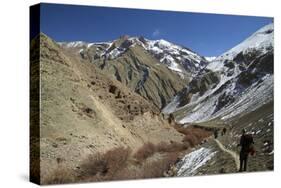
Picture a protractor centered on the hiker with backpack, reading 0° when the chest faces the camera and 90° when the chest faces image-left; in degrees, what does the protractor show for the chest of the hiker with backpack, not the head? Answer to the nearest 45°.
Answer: approximately 135°

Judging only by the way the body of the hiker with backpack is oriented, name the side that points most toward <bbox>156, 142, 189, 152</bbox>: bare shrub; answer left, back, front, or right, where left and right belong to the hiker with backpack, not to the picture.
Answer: front

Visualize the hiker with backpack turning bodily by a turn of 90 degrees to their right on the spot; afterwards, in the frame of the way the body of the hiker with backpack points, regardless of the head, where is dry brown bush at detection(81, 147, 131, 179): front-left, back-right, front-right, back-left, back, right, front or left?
back

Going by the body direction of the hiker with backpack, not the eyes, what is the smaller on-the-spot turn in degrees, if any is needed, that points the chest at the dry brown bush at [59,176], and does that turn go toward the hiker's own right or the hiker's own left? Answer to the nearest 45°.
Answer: approximately 90° to the hiker's own left

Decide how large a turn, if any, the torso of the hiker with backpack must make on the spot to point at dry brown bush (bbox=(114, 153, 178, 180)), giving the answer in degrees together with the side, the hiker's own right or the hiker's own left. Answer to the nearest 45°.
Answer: approximately 90° to the hiker's own left
